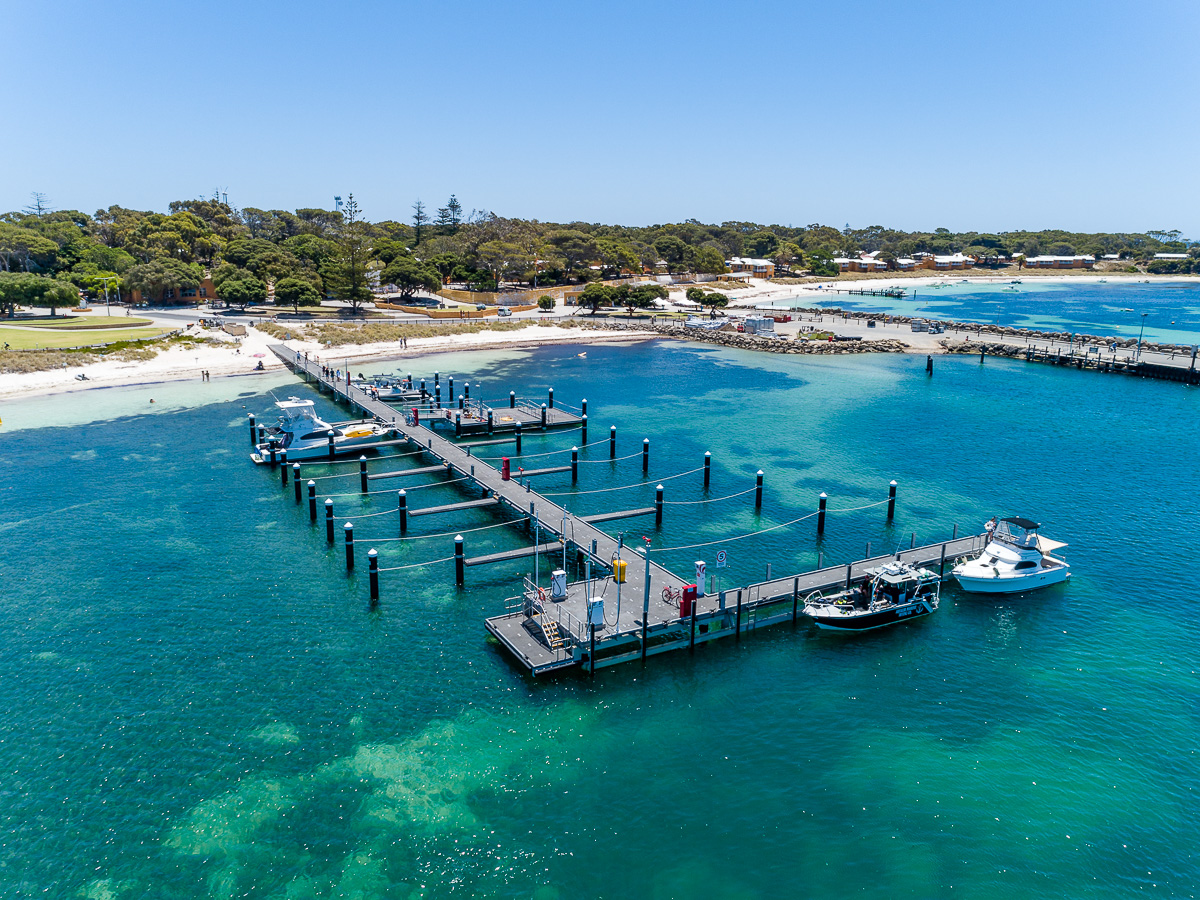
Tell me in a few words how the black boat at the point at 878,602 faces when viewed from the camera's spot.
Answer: facing the viewer and to the left of the viewer

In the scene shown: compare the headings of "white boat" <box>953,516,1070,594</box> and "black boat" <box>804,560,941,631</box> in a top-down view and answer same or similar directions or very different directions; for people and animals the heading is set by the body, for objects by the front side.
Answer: same or similar directions

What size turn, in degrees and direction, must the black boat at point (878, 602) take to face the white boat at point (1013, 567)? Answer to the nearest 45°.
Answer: approximately 180°

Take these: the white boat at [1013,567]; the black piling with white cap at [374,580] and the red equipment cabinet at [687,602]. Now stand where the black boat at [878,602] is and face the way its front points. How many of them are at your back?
1

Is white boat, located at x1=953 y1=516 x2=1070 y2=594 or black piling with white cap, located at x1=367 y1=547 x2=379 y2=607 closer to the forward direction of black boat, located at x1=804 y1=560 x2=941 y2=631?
the black piling with white cap

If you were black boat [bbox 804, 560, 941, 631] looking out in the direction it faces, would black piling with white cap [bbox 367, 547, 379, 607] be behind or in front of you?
in front
